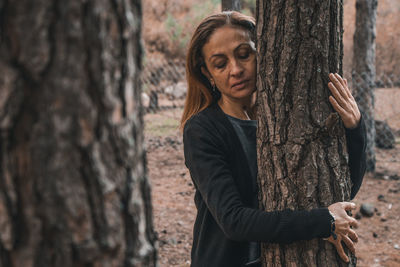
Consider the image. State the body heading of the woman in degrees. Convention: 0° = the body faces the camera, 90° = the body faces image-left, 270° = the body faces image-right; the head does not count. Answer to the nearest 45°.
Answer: approximately 315°

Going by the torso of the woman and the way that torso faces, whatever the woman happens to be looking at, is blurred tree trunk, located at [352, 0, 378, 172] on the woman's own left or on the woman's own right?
on the woman's own left

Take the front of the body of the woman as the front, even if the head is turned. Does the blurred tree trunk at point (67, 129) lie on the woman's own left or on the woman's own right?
on the woman's own right
